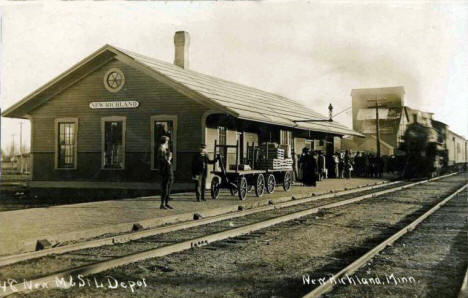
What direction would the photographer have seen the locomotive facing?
facing the viewer and to the left of the viewer

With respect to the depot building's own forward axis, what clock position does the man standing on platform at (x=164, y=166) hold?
The man standing on platform is roughly at 1 o'clock from the depot building.

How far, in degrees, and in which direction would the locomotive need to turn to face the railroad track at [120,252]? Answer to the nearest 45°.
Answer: approximately 45° to its left

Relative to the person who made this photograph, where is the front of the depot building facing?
facing the viewer and to the right of the viewer

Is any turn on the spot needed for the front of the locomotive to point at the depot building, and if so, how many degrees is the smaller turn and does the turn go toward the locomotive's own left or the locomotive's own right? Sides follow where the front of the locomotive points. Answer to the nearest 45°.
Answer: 0° — it already faces it

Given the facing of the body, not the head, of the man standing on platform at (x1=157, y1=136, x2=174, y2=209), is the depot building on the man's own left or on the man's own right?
on the man's own left

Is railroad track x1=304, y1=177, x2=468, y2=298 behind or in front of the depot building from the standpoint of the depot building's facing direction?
in front
